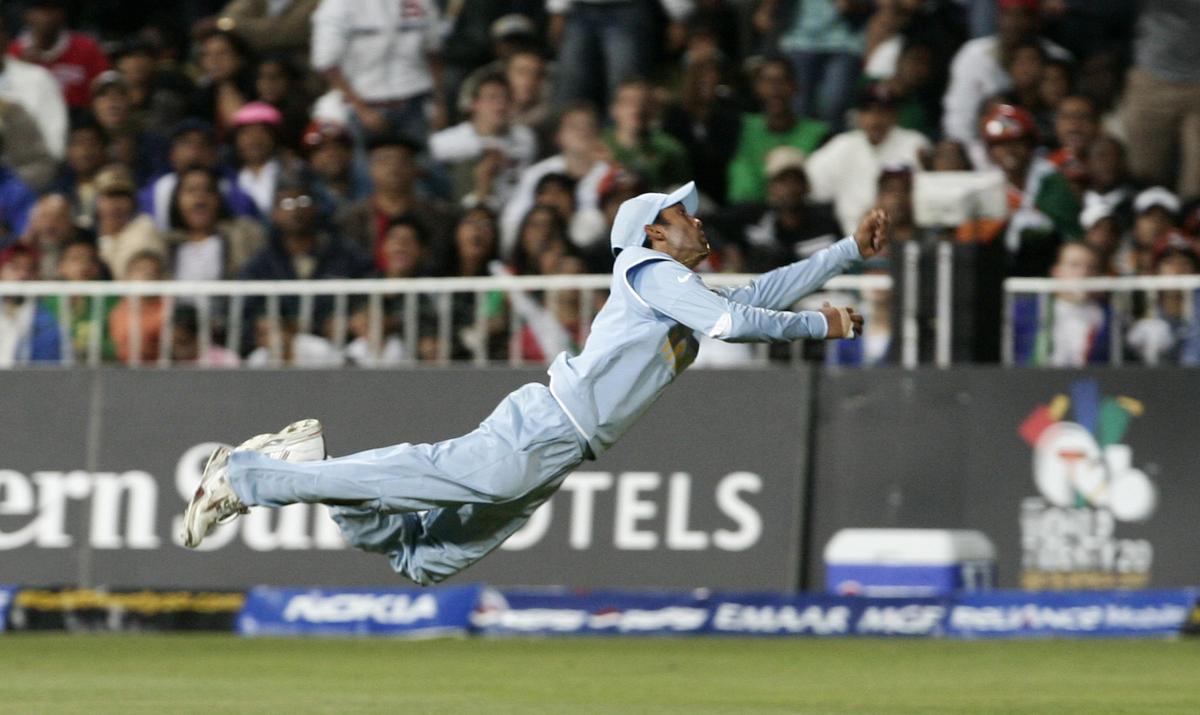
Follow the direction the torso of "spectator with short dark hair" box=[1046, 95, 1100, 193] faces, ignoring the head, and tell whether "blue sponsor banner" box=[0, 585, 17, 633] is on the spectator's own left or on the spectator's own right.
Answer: on the spectator's own right

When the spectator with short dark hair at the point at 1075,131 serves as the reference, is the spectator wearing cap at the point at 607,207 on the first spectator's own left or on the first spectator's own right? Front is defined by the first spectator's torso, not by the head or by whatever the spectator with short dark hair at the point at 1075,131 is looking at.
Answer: on the first spectator's own right

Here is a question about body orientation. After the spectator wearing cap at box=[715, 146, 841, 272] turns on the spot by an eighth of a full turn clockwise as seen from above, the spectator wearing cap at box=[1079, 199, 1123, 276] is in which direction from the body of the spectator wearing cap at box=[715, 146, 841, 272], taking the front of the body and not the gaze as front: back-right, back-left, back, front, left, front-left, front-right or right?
back-left

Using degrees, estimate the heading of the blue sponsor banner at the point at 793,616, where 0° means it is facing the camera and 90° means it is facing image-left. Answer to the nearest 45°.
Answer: approximately 0°

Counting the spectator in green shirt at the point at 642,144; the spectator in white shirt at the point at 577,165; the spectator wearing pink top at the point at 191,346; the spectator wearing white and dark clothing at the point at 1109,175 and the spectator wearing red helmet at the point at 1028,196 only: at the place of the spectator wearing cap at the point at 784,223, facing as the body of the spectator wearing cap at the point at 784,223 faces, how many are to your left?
2

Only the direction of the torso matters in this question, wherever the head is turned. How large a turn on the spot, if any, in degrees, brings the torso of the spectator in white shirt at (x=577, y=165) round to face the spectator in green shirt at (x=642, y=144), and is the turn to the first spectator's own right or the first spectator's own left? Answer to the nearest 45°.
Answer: approximately 90° to the first spectator's own left

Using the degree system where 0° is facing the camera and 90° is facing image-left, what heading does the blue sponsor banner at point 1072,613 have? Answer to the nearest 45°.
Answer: approximately 0°

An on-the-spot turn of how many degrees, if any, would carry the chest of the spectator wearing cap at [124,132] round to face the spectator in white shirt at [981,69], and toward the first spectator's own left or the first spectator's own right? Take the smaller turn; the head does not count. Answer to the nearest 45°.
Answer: approximately 90° to the first spectator's own left
